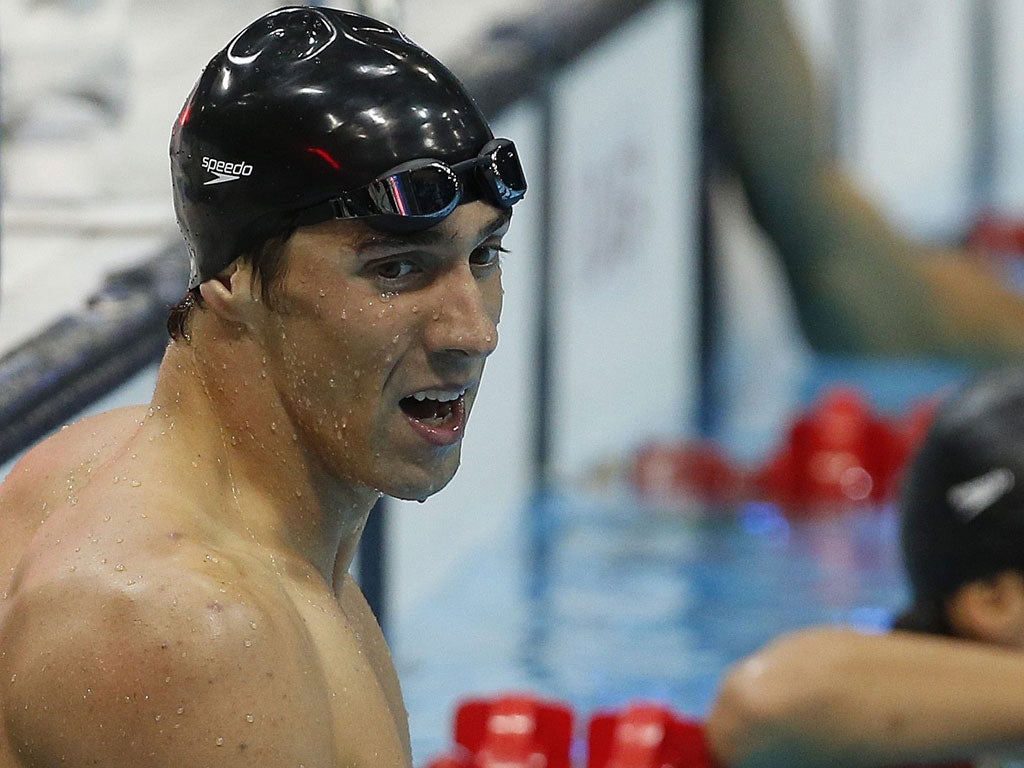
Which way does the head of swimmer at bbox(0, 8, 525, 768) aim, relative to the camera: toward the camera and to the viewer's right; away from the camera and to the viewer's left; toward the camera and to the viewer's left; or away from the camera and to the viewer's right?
toward the camera and to the viewer's right
